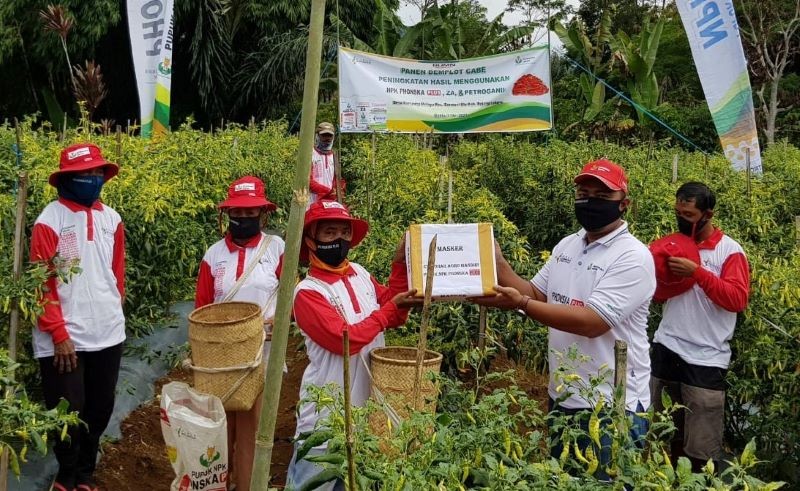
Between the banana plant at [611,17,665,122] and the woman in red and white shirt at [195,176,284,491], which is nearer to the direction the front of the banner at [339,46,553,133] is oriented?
the woman in red and white shirt

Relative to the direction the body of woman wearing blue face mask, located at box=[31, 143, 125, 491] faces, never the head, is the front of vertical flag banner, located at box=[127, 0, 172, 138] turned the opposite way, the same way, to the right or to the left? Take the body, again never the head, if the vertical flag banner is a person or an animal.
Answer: the same way

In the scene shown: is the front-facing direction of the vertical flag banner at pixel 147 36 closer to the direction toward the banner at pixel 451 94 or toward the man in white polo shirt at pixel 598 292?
the man in white polo shirt

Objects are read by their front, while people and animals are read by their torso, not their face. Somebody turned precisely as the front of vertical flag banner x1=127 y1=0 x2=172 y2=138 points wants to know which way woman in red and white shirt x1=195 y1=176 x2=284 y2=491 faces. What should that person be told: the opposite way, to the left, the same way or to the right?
the same way

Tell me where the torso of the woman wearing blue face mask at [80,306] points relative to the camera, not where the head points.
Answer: toward the camera

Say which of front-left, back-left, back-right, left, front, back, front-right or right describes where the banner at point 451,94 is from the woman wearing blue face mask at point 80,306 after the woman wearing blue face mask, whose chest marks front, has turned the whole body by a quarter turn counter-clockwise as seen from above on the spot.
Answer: front-left

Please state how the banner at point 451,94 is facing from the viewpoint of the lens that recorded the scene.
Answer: facing the viewer

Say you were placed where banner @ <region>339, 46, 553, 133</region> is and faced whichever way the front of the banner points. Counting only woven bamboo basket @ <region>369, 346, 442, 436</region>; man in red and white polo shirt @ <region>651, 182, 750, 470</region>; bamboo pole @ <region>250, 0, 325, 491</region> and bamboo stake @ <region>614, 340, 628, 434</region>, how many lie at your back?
0

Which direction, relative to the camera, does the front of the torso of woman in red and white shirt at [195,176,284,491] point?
toward the camera

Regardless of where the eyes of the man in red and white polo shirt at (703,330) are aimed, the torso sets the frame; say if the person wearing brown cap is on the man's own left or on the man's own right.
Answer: on the man's own right

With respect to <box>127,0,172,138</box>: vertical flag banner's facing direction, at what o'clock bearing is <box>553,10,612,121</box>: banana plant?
The banana plant is roughly at 8 o'clock from the vertical flag banner.

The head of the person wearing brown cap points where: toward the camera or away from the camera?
toward the camera

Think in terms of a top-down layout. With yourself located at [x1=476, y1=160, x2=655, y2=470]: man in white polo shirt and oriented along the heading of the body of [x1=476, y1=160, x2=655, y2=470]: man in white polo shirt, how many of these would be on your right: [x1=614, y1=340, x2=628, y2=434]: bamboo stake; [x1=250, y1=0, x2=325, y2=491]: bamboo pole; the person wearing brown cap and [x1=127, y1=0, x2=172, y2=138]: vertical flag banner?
2

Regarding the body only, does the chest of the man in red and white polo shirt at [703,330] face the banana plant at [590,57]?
no

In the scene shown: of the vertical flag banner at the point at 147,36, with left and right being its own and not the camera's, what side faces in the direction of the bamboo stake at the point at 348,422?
front

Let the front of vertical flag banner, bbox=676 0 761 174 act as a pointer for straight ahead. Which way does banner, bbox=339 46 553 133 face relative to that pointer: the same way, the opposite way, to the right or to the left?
the same way
